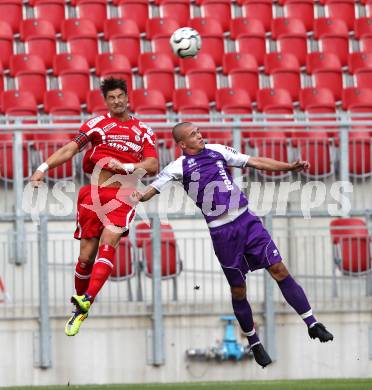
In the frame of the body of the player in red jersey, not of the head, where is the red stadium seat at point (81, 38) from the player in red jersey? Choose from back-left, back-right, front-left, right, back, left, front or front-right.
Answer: back

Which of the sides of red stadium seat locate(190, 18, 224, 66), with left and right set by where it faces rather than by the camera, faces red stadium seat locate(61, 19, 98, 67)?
right

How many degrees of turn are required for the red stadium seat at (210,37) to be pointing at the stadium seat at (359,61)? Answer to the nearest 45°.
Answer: approximately 90° to its left

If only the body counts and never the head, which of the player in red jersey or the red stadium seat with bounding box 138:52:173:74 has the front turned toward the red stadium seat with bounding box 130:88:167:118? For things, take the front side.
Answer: the red stadium seat with bounding box 138:52:173:74

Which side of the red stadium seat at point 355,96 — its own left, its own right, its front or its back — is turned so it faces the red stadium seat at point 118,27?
right
